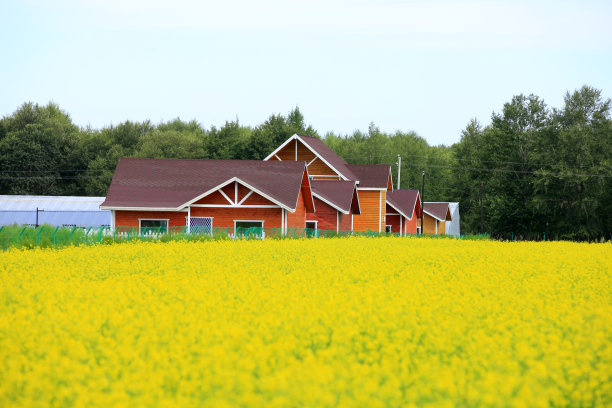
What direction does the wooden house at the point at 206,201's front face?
toward the camera

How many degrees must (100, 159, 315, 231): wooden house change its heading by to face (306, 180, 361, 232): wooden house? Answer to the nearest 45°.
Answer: approximately 135° to its left
